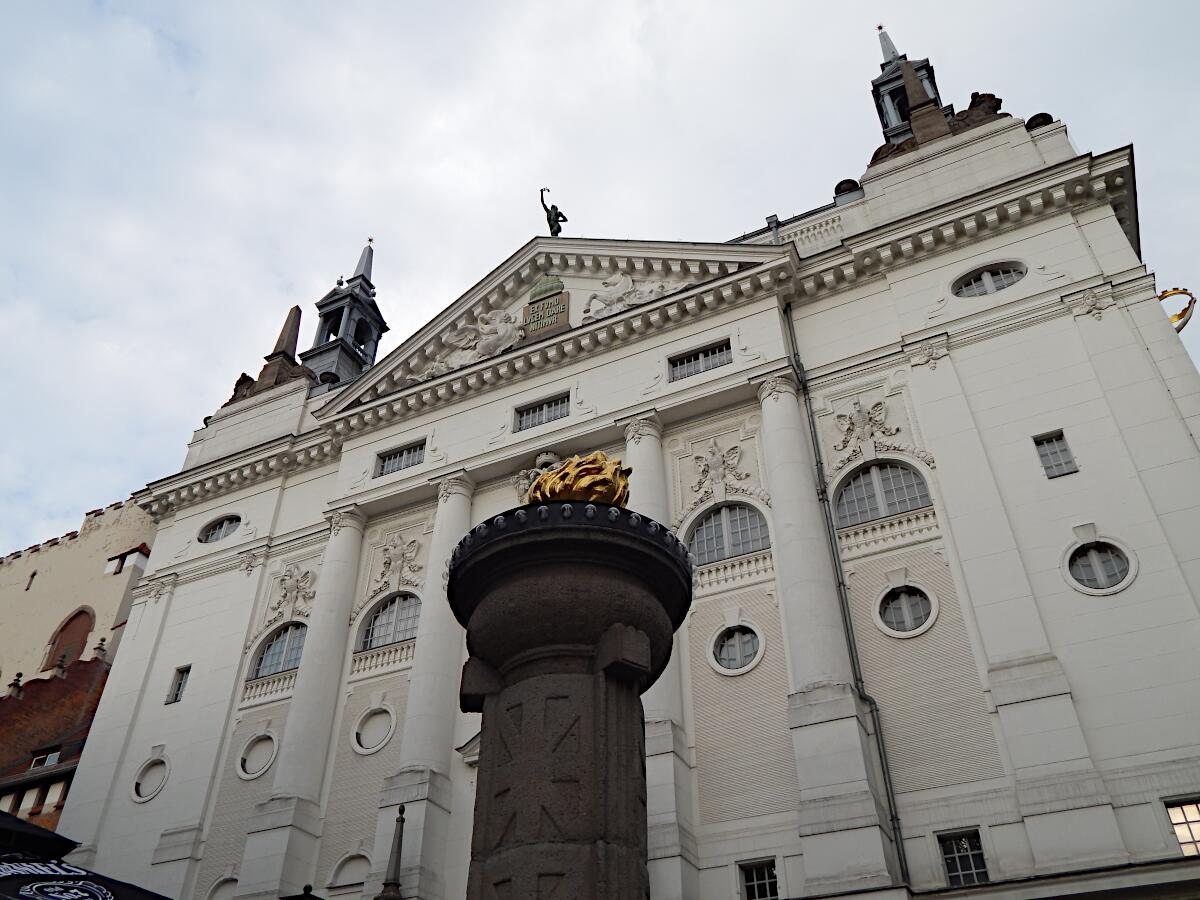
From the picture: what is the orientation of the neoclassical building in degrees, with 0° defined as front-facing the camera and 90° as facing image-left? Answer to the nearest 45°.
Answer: approximately 45°

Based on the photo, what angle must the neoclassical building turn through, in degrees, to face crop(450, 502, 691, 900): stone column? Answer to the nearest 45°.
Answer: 0° — it already faces it
